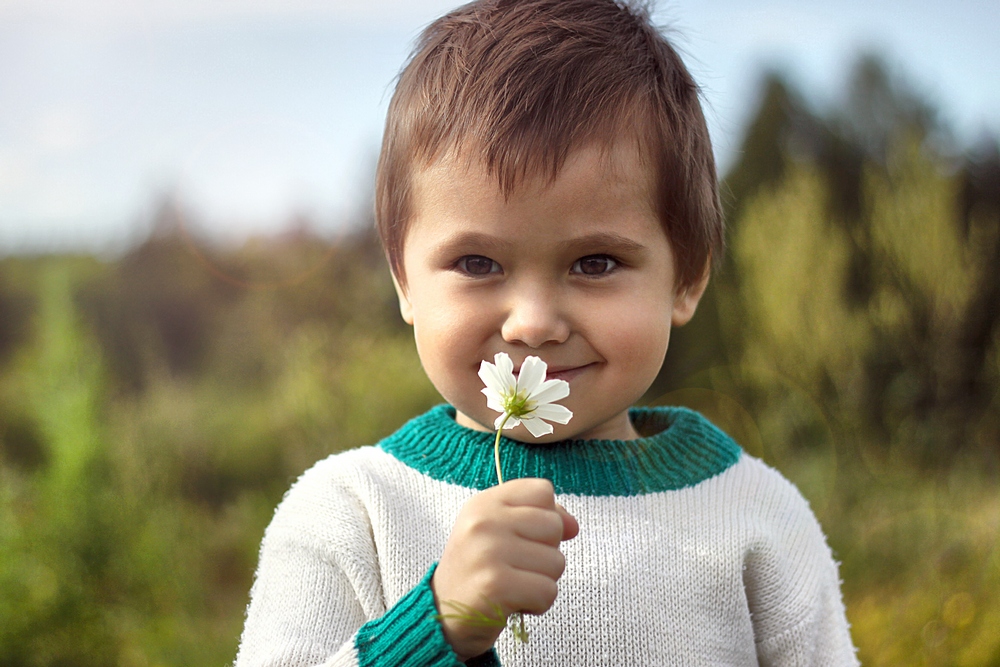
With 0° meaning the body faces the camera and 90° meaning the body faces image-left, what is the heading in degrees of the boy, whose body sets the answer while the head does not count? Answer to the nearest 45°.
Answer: approximately 0°
